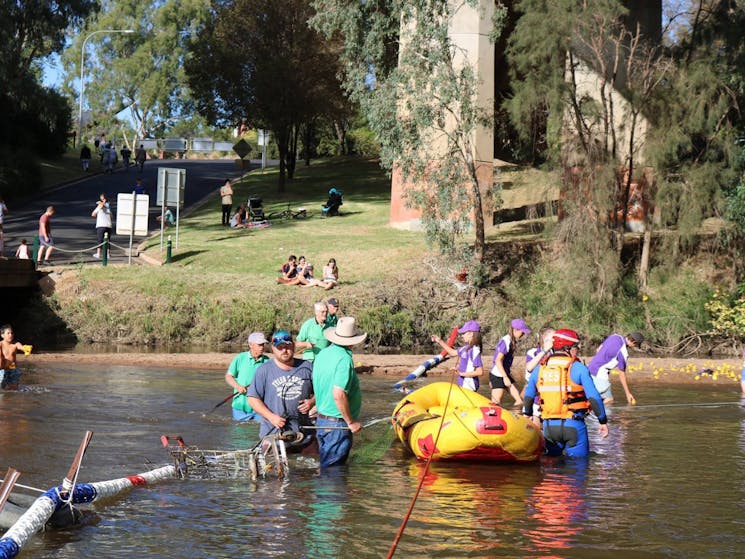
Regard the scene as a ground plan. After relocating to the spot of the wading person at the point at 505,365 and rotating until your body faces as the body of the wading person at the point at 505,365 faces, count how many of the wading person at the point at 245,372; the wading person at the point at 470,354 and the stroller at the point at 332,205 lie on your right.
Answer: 2

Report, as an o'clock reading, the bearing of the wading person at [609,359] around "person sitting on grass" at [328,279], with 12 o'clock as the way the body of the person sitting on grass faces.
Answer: The wading person is roughly at 10 o'clock from the person sitting on grass.

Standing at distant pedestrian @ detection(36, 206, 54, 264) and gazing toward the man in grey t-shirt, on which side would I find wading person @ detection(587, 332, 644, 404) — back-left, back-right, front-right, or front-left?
front-left

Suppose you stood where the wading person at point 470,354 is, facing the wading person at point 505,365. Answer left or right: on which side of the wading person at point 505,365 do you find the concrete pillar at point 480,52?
left

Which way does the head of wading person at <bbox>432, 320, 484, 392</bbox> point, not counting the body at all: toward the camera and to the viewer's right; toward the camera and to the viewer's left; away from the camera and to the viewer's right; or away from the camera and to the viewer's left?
toward the camera and to the viewer's left

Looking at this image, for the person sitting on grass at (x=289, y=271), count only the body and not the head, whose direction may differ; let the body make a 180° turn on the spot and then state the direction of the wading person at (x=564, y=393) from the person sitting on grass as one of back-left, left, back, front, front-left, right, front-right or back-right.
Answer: back-right

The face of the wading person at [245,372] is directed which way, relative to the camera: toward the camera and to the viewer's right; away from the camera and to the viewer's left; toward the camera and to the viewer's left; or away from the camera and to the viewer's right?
toward the camera and to the viewer's right

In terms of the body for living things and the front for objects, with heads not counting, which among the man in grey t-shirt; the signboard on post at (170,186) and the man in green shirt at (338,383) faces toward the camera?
the man in grey t-shirt
